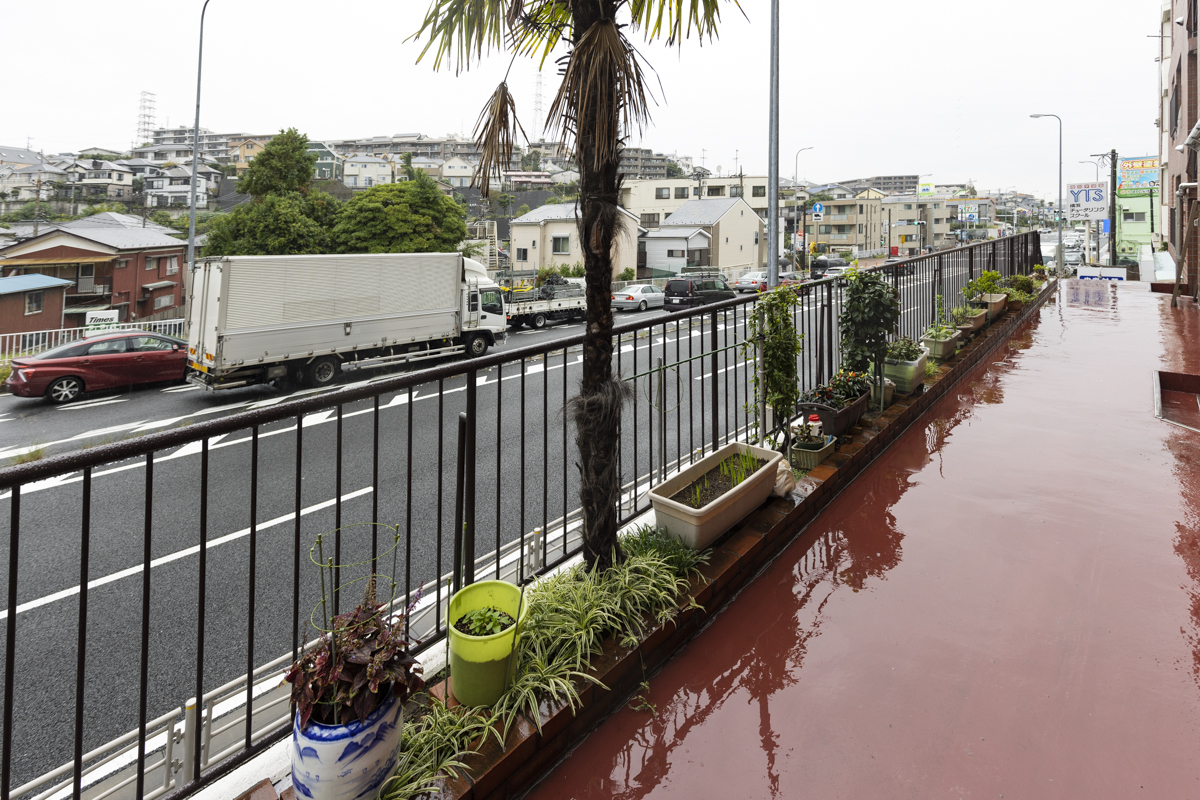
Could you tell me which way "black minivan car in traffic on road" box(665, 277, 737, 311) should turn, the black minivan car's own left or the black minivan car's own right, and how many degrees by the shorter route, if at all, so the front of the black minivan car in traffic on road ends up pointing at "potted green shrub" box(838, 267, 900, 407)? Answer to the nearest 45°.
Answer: approximately 135° to the black minivan car's own right

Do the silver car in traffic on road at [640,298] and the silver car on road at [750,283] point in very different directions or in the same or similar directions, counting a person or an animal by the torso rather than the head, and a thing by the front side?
same or similar directions
